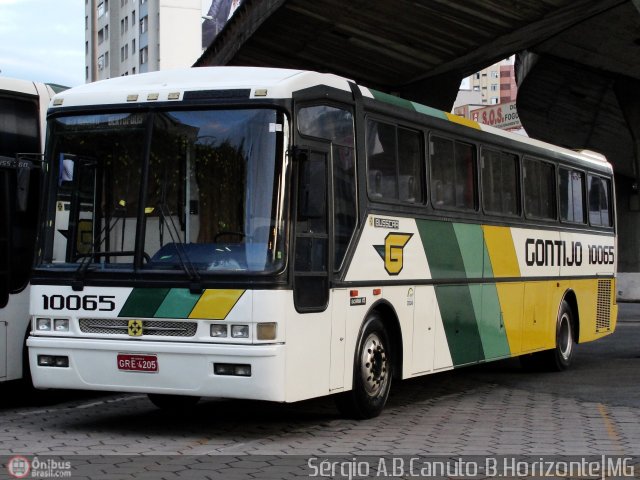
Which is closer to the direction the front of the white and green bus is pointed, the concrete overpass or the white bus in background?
the white bus in background

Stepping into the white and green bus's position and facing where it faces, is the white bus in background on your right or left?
on your right
